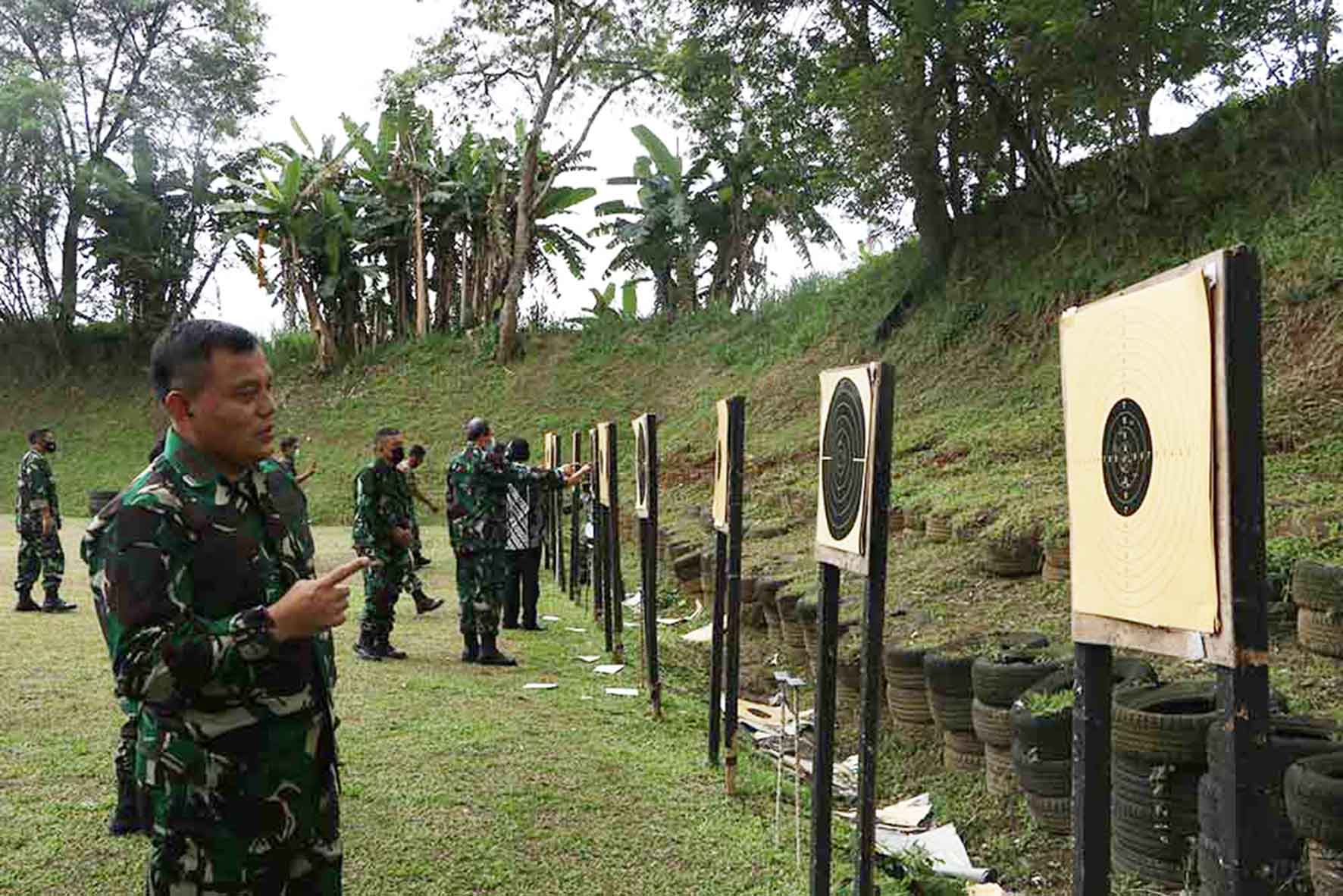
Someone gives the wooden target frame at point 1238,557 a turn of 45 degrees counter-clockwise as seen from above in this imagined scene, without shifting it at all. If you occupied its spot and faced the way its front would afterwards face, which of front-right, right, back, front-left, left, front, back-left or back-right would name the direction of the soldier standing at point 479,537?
back-right

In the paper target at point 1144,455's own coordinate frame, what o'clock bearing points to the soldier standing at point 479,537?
The soldier standing is roughly at 3 o'clock from the paper target.

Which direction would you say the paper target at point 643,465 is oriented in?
to the viewer's left

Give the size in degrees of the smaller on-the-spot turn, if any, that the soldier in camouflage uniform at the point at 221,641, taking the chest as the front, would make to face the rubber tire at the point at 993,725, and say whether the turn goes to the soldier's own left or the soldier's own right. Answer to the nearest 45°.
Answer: approximately 90° to the soldier's own left

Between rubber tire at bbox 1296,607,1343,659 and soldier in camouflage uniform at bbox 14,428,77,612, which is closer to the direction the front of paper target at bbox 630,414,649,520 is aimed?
the soldier in camouflage uniform

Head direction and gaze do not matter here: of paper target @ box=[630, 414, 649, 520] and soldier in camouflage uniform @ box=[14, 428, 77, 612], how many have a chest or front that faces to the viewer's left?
1

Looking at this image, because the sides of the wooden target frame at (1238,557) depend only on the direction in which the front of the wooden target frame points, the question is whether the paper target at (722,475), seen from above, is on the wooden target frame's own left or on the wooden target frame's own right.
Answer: on the wooden target frame's own right

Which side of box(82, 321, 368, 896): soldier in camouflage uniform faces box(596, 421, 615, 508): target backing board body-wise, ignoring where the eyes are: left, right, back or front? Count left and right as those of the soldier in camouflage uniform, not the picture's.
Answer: left

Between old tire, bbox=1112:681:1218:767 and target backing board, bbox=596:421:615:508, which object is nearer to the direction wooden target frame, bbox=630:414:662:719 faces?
the target backing board

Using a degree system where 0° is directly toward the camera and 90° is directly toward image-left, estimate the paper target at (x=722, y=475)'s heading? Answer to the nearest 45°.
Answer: approximately 90°

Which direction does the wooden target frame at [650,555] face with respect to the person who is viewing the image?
facing to the left of the viewer

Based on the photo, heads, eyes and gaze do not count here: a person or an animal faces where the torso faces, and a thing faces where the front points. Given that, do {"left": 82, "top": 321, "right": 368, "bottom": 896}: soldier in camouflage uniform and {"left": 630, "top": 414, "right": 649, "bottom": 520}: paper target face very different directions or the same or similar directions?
very different directions

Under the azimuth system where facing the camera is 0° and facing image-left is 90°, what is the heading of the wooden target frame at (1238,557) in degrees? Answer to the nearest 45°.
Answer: approximately 45°

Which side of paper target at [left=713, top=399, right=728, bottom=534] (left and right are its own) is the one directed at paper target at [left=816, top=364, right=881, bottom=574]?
left
